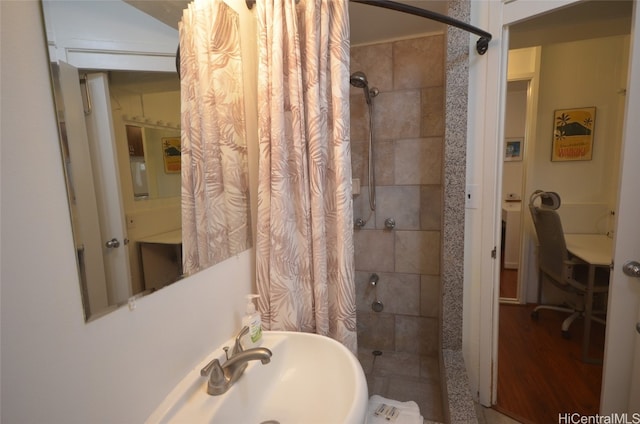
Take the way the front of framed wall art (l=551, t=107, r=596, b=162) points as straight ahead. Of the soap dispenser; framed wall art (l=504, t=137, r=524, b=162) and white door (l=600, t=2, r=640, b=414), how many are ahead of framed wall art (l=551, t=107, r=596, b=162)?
2

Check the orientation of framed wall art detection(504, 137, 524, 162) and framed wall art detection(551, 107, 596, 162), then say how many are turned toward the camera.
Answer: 2

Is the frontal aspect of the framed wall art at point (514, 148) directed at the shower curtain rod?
yes

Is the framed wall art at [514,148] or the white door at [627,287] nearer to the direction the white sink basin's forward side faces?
the white door

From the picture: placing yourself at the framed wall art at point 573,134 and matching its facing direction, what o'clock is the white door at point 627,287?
The white door is roughly at 12 o'clock from the framed wall art.

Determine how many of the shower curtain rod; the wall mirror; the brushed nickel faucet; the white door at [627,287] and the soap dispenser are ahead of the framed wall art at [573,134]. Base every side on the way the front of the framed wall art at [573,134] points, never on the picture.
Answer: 5

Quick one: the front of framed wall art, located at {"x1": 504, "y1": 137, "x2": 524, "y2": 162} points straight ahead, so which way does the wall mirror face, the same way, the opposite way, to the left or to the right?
to the left

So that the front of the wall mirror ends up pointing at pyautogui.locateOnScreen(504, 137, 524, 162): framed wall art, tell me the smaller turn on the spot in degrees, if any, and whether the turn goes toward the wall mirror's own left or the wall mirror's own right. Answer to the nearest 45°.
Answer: approximately 45° to the wall mirror's own left

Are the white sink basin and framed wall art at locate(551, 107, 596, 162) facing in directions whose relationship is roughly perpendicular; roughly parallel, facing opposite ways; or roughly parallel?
roughly perpendicular

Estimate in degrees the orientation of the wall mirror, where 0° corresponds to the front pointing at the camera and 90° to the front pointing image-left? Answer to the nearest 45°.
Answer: approximately 315°

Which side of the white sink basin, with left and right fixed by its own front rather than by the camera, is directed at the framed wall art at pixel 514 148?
left

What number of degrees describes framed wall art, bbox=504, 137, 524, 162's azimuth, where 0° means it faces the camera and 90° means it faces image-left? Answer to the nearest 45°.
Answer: approximately 0°
